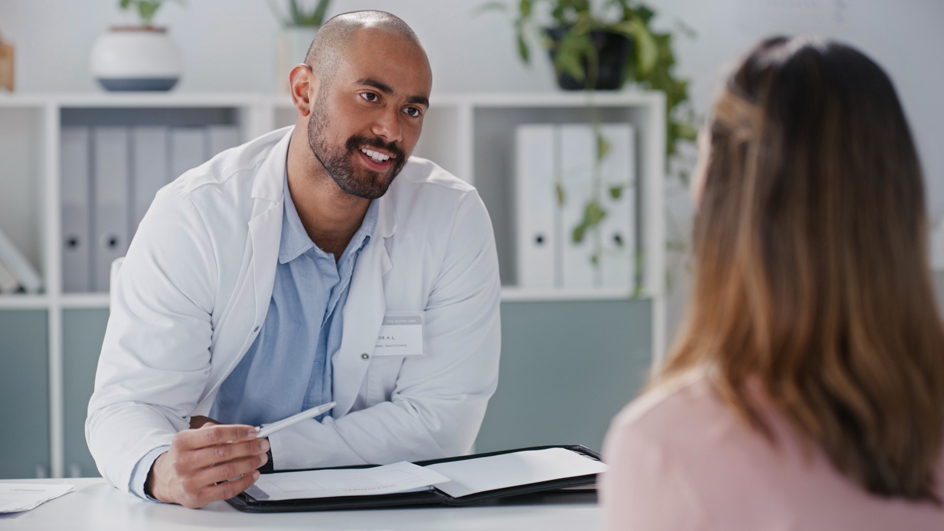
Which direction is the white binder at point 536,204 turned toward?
toward the camera

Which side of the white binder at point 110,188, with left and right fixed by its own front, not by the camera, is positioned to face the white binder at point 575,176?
left

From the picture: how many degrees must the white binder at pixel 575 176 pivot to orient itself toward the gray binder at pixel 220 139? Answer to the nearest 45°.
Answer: approximately 90° to its right

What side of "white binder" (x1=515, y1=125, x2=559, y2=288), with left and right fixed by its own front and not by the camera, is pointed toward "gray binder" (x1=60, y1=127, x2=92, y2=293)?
right

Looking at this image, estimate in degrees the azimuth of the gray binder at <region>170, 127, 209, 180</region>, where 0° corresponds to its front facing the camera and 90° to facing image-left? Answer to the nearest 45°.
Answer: approximately 0°

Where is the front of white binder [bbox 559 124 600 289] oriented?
toward the camera

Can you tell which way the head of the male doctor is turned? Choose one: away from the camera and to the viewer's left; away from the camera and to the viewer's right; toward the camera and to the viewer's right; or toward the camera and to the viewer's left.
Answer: toward the camera and to the viewer's right

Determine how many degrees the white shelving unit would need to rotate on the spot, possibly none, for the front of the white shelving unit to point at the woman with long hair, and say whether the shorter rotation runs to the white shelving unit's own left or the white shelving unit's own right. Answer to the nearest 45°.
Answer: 0° — it already faces them

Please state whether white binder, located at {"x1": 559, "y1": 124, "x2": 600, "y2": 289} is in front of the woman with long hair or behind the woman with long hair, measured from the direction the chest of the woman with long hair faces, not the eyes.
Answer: in front

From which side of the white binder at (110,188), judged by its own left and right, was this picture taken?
front

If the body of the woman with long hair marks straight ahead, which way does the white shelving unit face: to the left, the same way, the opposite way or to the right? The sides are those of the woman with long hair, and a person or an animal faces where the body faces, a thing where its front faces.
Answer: the opposite way

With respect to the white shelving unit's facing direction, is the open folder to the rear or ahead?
ahead

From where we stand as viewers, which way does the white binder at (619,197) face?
facing the viewer

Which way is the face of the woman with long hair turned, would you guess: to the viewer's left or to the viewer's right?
to the viewer's left
